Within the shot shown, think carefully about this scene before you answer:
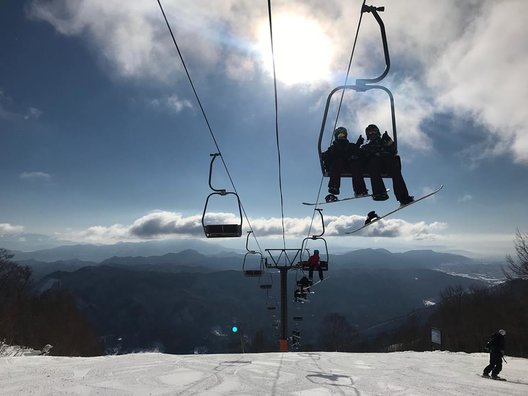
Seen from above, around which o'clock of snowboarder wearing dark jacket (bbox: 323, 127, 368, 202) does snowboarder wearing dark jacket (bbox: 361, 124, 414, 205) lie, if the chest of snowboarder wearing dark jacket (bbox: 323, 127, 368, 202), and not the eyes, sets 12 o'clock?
snowboarder wearing dark jacket (bbox: 361, 124, 414, 205) is roughly at 9 o'clock from snowboarder wearing dark jacket (bbox: 323, 127, 368, 202).

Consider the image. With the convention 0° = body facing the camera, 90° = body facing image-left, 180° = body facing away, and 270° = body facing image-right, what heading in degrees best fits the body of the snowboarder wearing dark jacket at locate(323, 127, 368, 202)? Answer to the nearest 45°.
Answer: approximately 0°

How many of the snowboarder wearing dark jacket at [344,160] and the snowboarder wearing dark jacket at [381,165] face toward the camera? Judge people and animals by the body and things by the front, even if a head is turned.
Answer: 2

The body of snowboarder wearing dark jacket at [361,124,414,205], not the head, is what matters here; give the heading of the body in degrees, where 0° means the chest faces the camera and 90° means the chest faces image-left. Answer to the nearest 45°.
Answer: approximately 0°

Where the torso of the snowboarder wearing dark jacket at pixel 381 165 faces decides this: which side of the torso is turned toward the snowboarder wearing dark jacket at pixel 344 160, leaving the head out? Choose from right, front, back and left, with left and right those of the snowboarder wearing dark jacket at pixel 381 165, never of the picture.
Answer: right
